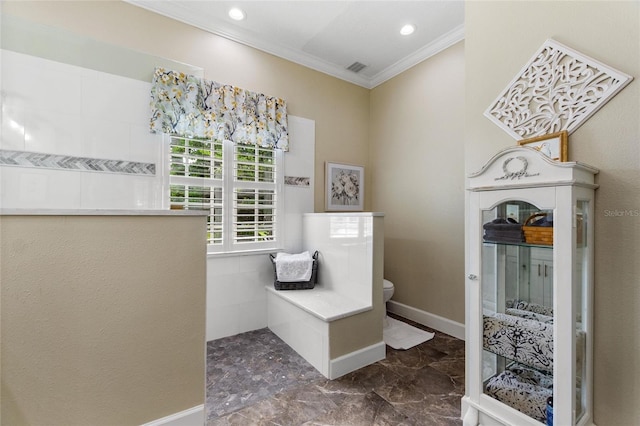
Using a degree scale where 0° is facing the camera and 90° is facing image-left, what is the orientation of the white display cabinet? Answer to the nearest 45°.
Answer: approximately 45°

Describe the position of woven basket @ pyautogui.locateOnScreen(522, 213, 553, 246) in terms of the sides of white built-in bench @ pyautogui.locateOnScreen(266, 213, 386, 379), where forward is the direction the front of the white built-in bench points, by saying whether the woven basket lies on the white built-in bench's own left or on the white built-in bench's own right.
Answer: on the white built-in bench's own left

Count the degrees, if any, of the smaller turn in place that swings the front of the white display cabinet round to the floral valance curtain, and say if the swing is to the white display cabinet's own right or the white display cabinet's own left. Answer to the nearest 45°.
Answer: approximately 45° to the white display cabinet's own right

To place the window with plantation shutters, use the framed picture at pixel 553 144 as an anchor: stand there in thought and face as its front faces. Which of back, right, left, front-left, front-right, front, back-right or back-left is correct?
front-right

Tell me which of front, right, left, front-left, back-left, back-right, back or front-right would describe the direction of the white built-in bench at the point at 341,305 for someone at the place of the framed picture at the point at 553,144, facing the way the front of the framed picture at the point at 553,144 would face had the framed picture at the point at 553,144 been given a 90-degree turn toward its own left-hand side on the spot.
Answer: back-right

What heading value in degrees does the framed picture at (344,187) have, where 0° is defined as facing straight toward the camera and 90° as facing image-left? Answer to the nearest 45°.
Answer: approximately 315°

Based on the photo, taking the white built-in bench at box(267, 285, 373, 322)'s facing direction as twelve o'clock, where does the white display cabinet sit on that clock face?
The white display cabinet is roughly at 9 o'clock from the white built-in bench.

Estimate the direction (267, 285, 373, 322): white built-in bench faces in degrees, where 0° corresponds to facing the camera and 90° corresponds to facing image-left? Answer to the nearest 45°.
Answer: approximately 45°

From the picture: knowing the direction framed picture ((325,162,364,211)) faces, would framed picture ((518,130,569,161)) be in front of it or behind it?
in front

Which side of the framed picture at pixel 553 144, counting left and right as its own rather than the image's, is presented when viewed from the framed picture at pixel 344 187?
right
